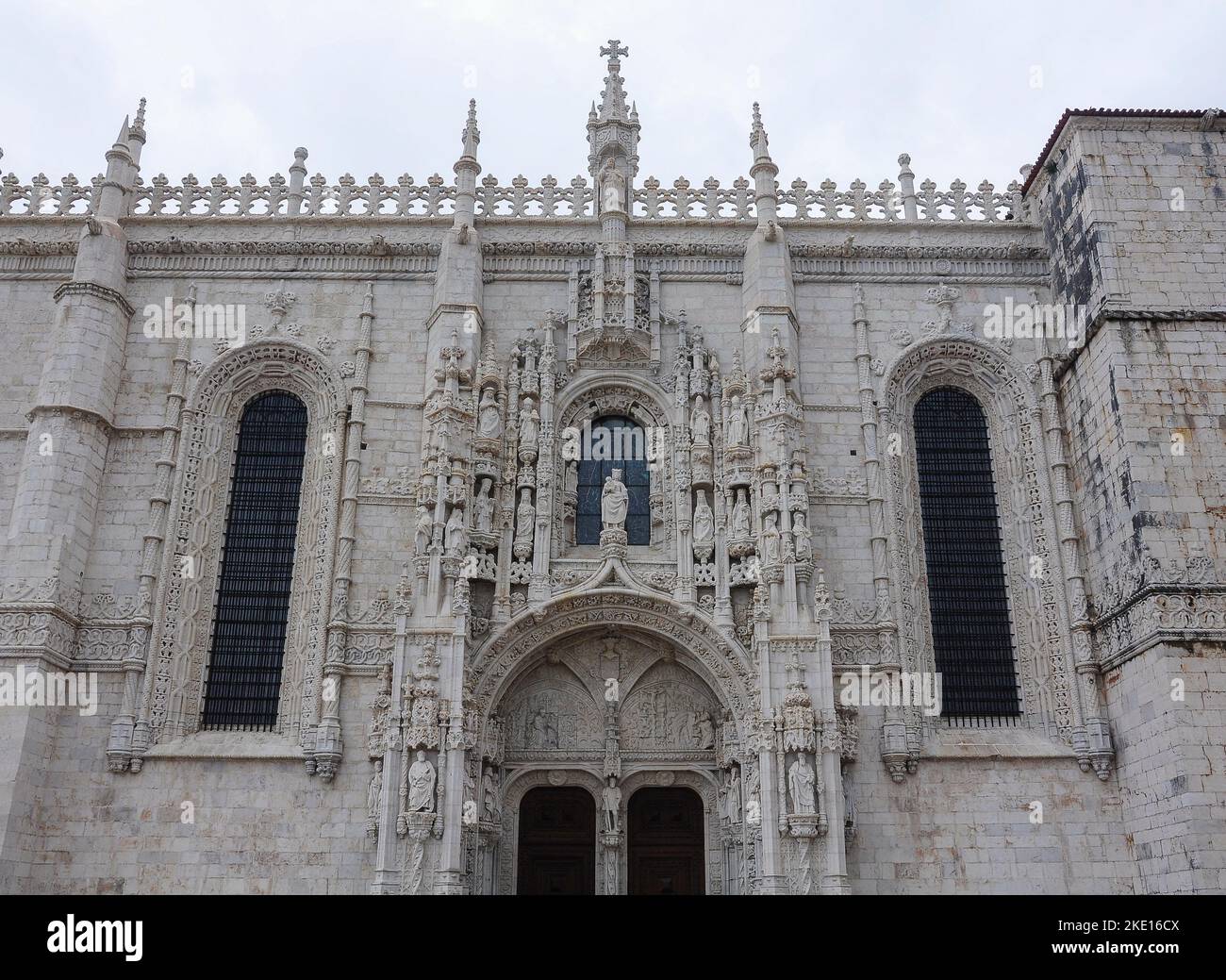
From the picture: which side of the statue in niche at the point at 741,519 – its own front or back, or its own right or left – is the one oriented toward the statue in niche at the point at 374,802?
right

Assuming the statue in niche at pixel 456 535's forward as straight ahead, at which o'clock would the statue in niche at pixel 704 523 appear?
the statue in niche at pixel 704 523 is roughly at 9 o'clock from the statue in niche at pixel 456 535.

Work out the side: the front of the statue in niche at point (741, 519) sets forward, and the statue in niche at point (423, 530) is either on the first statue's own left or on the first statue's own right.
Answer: on the first statue's own right

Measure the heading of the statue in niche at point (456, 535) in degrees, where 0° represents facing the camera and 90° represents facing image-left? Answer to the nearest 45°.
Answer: approximately 0°

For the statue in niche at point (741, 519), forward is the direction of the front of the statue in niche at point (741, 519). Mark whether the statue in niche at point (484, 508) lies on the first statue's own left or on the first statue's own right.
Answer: on the first statue's own right

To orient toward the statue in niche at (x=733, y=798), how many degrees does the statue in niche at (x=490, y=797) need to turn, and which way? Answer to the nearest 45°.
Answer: approximately 45° to its left

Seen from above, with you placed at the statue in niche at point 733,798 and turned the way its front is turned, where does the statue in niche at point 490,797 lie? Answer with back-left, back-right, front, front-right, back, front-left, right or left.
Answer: front-right
